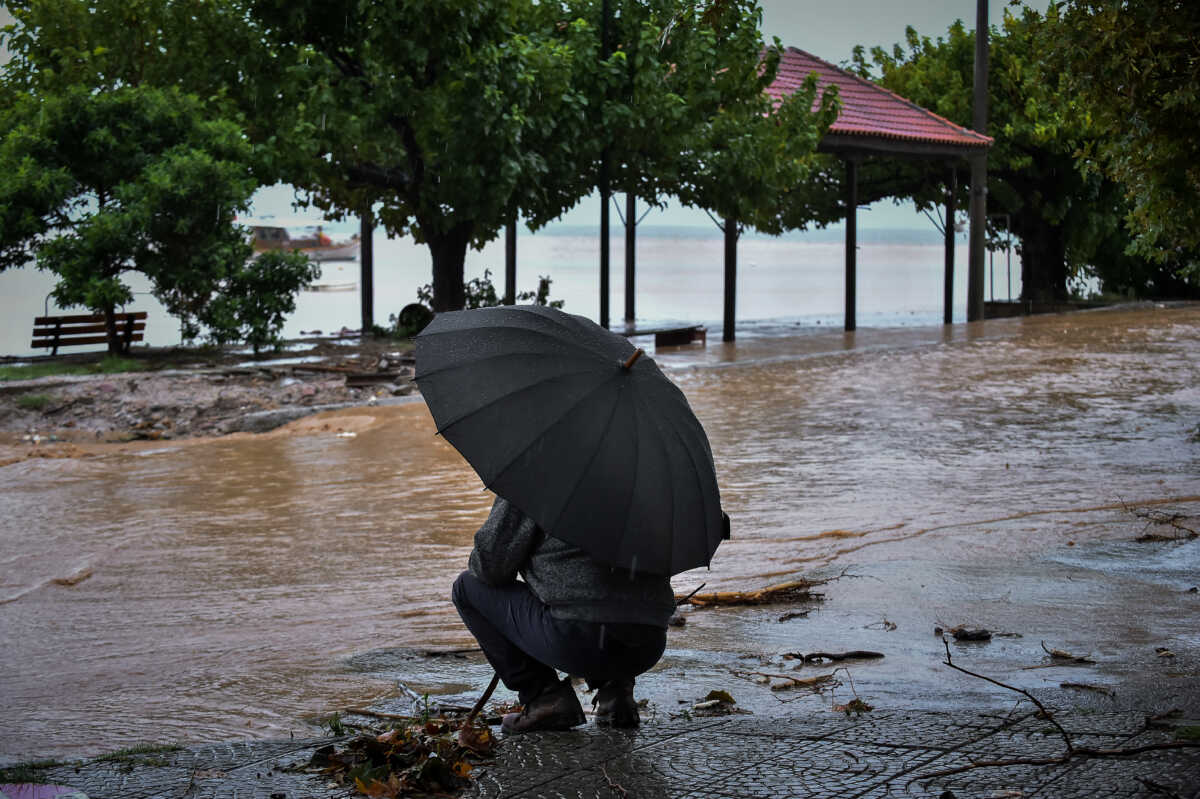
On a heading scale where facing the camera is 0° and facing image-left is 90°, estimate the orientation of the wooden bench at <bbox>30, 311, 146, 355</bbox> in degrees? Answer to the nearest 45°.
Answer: approximately 180°

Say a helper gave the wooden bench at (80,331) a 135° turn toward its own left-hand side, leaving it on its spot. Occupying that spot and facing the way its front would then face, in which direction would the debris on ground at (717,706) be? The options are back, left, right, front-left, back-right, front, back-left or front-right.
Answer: front-left

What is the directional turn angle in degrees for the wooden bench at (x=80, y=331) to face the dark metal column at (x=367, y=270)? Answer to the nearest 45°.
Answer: approximately 45° to its right

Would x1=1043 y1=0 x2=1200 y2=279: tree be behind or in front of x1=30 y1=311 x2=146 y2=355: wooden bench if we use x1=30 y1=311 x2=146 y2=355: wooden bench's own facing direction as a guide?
behind

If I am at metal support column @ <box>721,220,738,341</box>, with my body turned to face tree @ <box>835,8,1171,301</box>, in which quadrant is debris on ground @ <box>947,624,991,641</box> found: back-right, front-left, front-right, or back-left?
back-right

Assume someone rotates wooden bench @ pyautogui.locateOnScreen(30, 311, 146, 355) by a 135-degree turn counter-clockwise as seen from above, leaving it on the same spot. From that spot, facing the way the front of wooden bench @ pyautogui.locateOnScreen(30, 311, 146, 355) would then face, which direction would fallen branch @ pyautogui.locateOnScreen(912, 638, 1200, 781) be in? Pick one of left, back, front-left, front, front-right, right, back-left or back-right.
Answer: front-left

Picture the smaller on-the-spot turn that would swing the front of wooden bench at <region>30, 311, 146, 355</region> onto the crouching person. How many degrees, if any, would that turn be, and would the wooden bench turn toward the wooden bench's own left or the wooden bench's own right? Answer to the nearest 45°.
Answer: approximately 180°

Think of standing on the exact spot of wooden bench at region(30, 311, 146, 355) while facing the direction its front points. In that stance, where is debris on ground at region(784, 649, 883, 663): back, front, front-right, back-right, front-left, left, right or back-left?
back

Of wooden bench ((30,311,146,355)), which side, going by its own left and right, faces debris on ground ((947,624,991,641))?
back

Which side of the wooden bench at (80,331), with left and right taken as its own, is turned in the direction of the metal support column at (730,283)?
right

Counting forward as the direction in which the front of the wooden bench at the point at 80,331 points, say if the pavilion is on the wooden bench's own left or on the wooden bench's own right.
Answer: on the wooden bench's own right

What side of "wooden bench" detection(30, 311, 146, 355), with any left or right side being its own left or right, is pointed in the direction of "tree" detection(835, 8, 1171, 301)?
right

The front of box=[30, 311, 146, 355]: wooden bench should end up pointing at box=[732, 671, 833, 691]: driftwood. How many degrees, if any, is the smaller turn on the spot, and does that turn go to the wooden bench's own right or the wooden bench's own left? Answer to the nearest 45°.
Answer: approximately 180°

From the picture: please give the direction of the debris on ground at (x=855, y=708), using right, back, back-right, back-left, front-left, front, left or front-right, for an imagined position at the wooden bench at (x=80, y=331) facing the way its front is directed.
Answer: back
